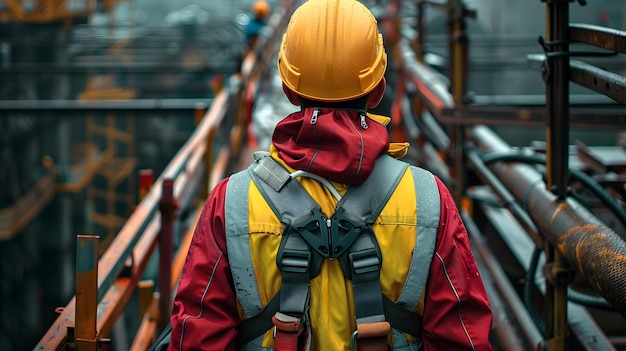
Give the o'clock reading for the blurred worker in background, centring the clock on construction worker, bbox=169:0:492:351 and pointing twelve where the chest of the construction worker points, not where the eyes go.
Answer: The blurred worker in background is roughly at 12 o'clock from the construction worker.

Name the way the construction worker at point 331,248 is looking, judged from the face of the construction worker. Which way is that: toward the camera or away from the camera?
away from the camera

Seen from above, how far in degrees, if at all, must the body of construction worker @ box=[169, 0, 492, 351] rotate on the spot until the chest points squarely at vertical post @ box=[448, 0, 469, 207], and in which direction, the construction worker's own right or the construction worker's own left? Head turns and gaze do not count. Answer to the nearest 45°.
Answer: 0° — they already face it

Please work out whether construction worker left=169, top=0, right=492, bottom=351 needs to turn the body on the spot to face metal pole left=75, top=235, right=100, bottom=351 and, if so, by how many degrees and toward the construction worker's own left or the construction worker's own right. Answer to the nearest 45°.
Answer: approximately 45° to the construction worker's own left

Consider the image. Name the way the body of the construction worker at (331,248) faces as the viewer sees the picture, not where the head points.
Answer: away from the camera
